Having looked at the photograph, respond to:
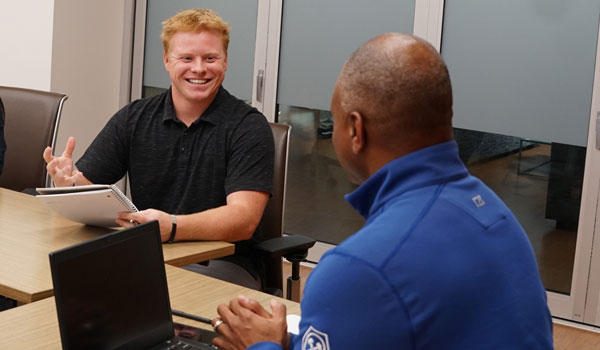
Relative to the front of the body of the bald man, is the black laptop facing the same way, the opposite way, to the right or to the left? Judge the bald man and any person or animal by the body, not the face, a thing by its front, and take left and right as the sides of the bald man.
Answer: the opposite way

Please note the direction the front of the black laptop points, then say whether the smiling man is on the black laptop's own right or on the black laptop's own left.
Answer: on the black laptop's own left

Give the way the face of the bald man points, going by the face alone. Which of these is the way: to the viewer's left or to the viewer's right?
to the viewer's left

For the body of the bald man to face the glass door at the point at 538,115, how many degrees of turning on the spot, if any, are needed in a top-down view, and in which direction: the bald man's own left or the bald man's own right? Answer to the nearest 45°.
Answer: approximately 45° to the bald man's own right

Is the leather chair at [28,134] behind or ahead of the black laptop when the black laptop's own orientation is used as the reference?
behind

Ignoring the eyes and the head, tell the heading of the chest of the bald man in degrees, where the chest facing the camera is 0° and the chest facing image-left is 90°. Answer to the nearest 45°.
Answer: approximately 135°

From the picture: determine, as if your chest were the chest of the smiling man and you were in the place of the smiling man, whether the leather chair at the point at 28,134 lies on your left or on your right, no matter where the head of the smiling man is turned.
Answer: on your right

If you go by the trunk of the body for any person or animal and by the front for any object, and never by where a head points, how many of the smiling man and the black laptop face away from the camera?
0

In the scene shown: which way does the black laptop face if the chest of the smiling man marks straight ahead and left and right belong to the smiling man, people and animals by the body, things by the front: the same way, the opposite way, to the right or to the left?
to the left

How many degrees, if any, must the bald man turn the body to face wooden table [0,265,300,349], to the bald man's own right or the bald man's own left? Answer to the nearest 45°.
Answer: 0° — they already face it
